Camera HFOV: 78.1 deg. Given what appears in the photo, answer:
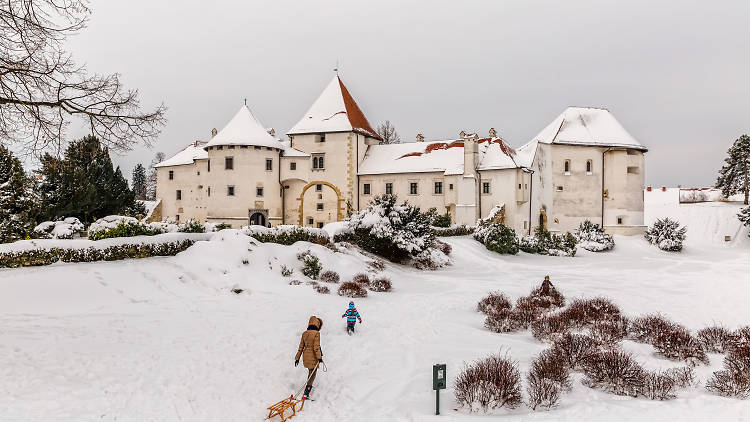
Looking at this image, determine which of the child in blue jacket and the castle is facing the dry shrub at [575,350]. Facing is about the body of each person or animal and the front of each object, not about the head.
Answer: the castle

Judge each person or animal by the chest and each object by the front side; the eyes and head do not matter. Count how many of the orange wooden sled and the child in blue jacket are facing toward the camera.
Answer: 0

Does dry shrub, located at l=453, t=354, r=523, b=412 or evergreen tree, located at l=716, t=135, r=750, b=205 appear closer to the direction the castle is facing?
the dry shrub

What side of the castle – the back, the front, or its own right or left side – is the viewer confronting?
front

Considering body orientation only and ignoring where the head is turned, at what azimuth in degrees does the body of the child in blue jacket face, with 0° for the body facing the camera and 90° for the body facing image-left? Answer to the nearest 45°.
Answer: approximately 180°

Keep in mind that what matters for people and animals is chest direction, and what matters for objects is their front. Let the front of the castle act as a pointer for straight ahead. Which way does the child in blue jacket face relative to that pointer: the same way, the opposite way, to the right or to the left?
the opposite way

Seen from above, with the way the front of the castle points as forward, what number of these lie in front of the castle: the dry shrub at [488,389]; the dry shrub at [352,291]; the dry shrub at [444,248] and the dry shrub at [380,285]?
4

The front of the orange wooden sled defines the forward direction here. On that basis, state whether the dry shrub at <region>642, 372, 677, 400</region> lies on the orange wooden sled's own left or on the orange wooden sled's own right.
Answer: on the orange wooden sled's own right

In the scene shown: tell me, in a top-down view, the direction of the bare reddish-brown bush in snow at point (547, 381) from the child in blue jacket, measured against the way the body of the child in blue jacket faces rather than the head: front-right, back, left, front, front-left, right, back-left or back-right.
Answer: back-right

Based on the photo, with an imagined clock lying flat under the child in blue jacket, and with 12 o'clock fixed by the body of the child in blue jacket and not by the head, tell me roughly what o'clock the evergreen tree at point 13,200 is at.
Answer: The evergreen tree is roughly at 10 o'clock from the child in blue jacket.

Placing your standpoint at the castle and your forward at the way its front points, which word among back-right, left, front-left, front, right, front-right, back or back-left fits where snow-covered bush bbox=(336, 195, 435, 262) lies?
front

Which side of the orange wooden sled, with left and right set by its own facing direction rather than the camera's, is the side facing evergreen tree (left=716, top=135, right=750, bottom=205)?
front

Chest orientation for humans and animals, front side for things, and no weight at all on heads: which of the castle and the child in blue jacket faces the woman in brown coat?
the castle

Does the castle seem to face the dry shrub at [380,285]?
yes

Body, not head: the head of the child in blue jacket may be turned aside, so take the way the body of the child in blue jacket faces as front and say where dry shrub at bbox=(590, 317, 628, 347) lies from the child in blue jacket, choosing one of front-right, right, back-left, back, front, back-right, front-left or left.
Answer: right

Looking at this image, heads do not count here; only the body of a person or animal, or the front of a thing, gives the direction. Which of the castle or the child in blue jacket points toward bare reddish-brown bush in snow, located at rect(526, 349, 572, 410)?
the castle

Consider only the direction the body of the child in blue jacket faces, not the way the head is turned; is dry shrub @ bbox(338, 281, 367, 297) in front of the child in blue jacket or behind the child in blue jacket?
in front

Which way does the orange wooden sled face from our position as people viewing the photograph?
facing away from the viewer and to the right of the viewer

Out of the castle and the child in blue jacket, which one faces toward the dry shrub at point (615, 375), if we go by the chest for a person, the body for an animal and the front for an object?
the castle

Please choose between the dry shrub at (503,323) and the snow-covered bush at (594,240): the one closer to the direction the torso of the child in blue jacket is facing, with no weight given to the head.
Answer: the snow-covered bush

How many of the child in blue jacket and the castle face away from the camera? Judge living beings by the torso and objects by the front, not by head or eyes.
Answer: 1
